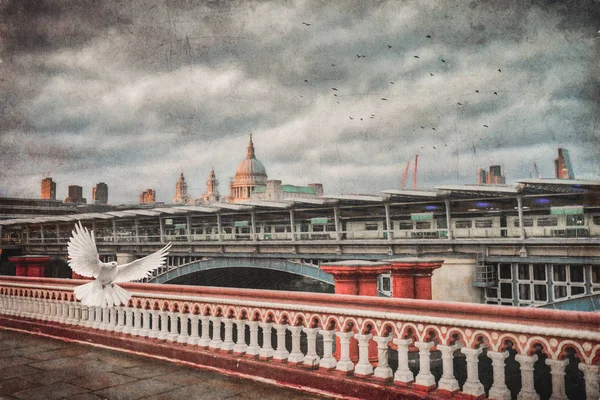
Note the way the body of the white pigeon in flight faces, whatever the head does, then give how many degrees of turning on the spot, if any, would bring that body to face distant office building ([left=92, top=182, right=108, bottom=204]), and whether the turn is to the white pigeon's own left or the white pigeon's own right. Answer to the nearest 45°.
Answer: approximately 135° to the white pigeon's own left

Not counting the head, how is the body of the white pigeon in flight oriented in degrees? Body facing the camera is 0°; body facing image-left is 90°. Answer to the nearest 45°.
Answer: approximately 315°

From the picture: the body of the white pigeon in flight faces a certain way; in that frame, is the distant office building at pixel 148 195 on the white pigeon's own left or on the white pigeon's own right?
on the white pigeon's own left

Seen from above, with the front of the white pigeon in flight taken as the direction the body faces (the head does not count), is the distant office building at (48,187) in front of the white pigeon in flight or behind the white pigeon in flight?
behind

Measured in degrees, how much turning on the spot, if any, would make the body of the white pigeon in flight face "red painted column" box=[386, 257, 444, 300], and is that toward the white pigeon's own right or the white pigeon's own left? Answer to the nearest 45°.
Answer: approximately 45° to the white pigeon's own left
